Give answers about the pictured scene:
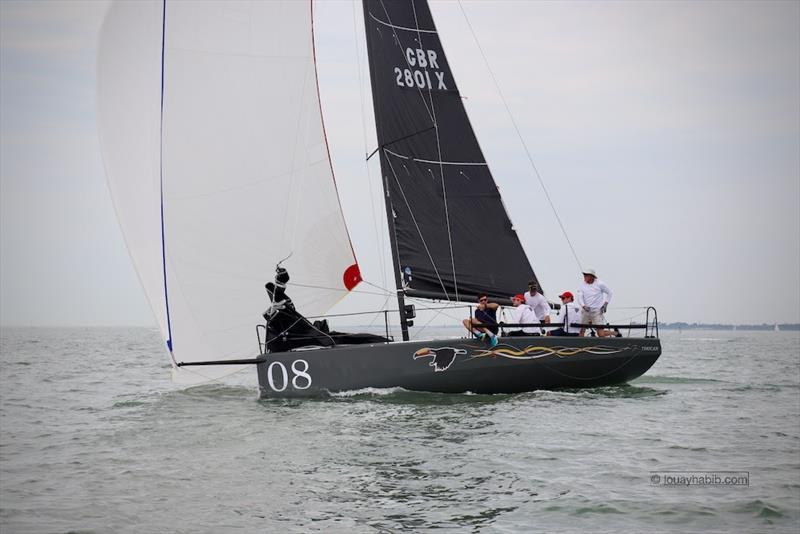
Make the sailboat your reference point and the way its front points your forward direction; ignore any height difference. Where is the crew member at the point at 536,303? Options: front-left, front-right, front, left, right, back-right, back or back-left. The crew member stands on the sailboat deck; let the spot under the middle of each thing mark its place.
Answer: back

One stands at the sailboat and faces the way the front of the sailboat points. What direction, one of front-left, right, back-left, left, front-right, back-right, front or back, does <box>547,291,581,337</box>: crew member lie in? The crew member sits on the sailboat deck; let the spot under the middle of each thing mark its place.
back

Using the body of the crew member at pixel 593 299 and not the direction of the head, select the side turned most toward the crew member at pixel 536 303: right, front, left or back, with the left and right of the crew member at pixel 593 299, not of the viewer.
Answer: right

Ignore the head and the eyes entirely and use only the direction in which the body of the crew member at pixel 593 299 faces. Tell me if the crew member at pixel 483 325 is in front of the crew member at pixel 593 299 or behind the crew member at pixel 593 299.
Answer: in front

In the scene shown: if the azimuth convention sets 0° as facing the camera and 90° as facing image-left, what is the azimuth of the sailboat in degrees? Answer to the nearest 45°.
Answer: approximately 90°

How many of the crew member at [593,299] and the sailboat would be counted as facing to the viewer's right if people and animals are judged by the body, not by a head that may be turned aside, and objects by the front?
0
